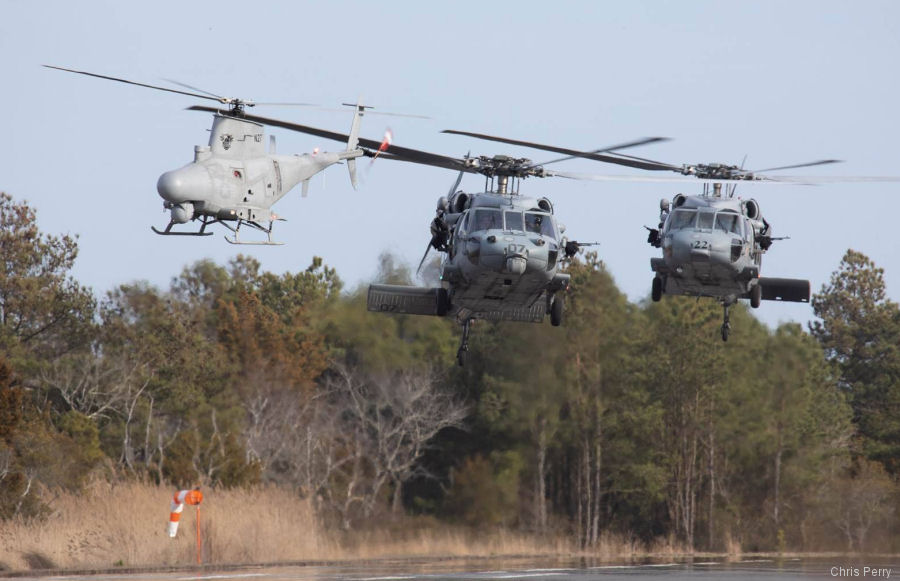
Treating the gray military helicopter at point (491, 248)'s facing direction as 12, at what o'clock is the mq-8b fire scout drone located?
The mq-8b fire scout drone is roughly at 3 o'clock from the gray military helicopter.

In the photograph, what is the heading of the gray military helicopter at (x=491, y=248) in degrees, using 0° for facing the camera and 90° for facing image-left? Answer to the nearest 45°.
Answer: approximately 0°

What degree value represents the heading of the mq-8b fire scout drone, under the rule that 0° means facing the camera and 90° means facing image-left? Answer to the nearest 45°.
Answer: approximately 45°

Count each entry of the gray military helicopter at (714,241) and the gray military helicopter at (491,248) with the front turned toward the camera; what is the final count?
2

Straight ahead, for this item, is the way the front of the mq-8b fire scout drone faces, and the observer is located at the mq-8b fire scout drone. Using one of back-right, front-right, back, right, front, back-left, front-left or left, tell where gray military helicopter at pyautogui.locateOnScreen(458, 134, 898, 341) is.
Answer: back-left

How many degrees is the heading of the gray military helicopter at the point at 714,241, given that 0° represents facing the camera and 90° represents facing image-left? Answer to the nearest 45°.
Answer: approximately 0°

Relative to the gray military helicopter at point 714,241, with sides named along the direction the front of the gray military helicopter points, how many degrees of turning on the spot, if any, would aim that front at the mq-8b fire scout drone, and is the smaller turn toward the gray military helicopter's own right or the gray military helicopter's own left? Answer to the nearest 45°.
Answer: approximately 90° to the gray military helicopter's own right
